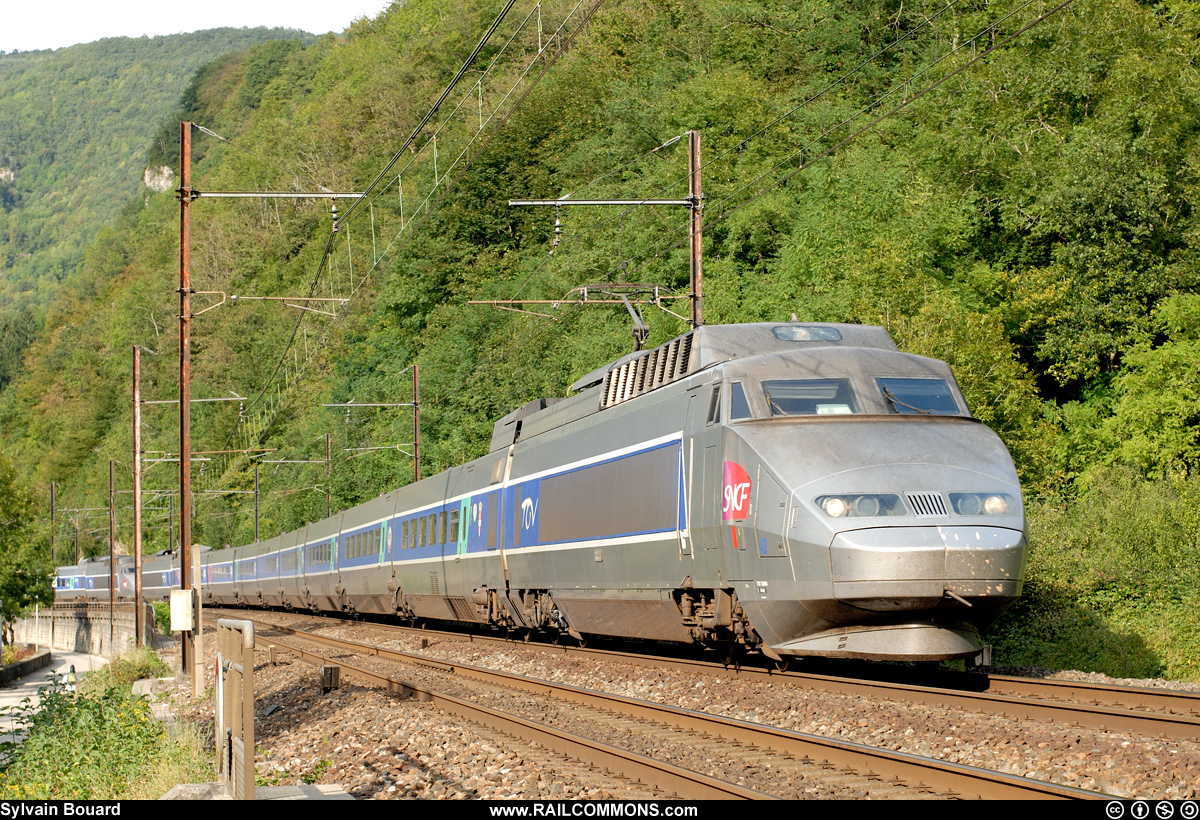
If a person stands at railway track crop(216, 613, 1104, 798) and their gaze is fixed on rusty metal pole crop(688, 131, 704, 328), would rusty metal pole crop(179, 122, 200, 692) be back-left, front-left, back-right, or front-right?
front-left

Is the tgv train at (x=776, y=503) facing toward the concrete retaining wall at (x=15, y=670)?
no

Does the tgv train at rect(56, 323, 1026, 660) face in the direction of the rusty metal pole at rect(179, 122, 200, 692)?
no

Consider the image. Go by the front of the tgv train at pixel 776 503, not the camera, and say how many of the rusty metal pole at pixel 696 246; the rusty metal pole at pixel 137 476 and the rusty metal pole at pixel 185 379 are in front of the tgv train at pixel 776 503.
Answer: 0

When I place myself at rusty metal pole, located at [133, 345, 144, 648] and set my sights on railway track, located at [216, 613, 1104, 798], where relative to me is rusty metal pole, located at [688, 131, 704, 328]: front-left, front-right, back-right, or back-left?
front-left

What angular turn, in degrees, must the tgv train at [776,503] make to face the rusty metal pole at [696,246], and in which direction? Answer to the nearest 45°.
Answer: approximately 135° to its left

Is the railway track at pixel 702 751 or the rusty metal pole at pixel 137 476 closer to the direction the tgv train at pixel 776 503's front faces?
the railway track

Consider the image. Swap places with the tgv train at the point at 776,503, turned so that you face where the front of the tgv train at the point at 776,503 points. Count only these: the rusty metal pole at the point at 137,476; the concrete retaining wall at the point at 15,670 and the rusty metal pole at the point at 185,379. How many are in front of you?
0

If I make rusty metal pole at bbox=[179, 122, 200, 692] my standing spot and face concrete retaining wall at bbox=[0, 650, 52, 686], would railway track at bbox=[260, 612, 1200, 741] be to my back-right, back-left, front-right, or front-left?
back-right

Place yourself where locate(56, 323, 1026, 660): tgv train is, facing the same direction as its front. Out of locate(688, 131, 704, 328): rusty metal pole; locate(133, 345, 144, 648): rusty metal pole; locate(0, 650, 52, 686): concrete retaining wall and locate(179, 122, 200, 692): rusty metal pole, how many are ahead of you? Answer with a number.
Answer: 0

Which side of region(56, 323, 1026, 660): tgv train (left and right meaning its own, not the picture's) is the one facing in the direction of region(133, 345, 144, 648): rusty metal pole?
back
